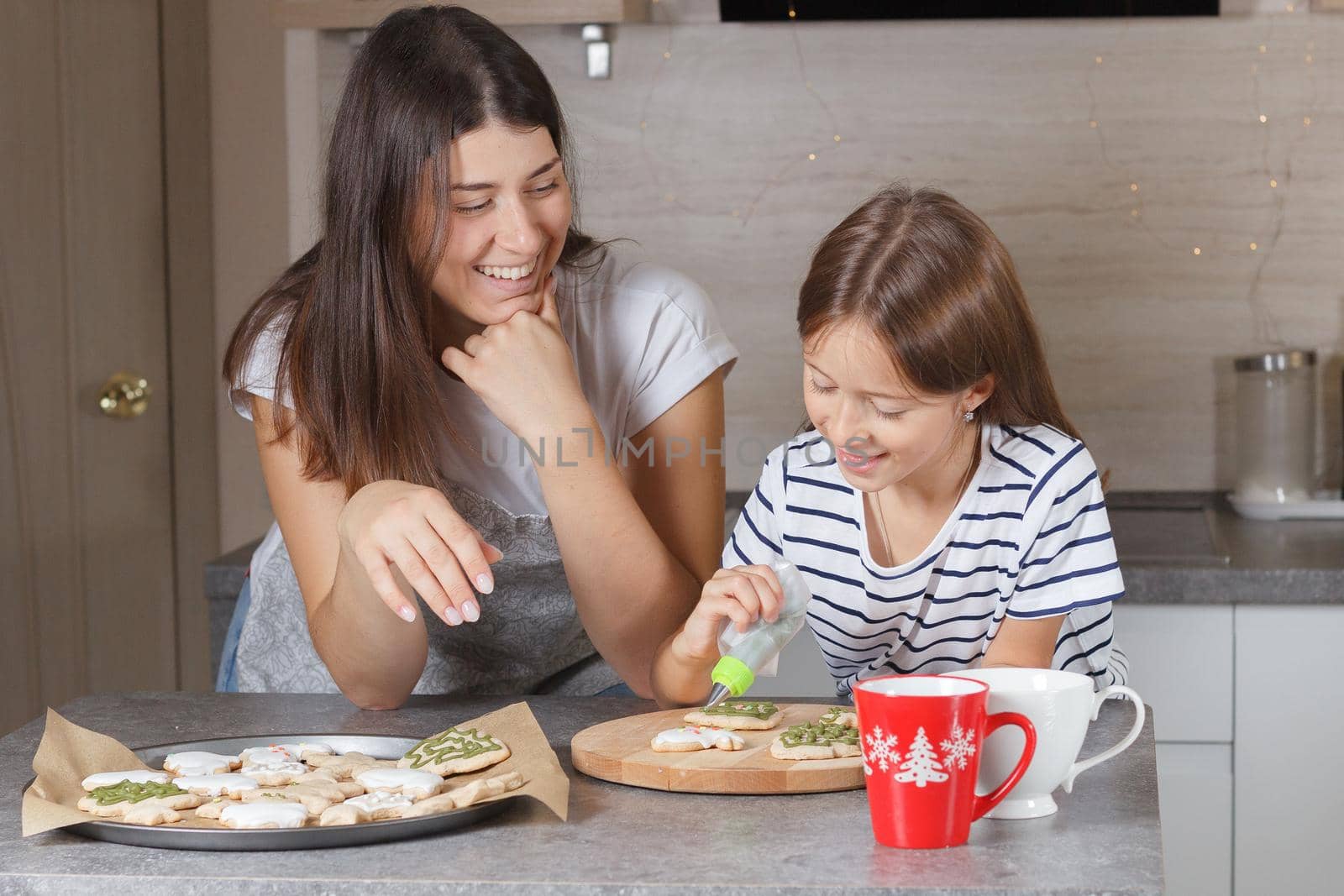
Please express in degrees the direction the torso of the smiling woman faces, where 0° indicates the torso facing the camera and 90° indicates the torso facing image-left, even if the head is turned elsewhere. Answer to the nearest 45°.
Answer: approximately 0°

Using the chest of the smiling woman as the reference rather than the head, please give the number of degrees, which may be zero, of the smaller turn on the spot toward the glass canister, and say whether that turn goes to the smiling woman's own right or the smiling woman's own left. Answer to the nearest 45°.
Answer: approximately 135° to the smiling woman's own left

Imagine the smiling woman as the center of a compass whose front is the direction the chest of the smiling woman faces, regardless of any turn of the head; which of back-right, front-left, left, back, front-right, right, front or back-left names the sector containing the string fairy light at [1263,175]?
back-left
